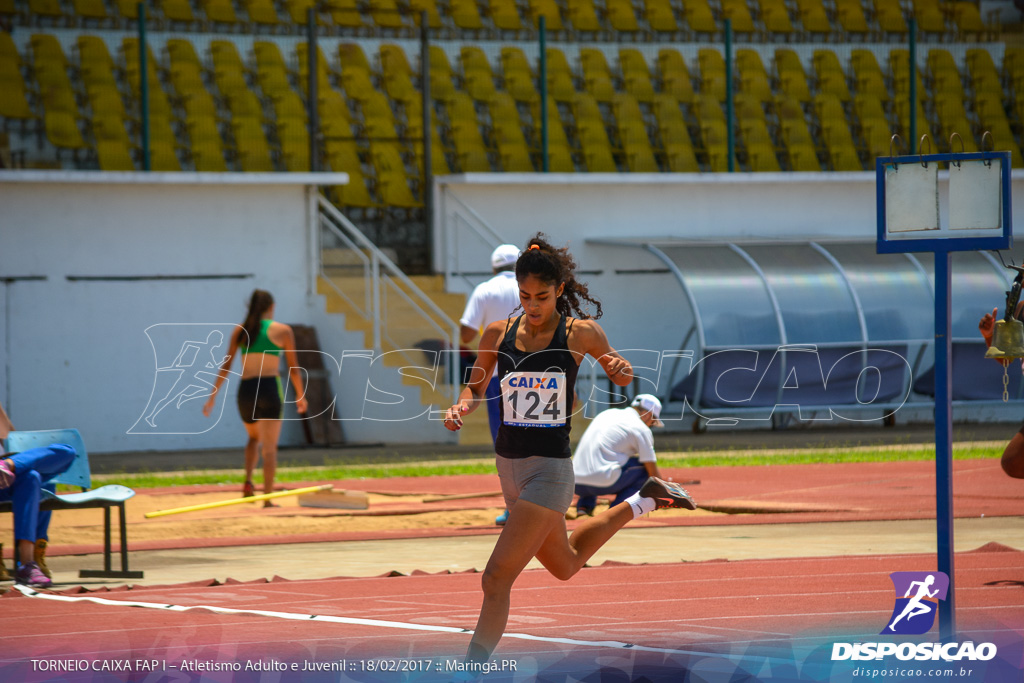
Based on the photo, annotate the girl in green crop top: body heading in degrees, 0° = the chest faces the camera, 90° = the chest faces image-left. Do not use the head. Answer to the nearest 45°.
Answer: approximately 180°

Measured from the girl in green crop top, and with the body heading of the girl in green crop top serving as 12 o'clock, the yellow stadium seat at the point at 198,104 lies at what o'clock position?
The yellow stadium seat is roughly at 12 o'clock from the girl in green crop top.

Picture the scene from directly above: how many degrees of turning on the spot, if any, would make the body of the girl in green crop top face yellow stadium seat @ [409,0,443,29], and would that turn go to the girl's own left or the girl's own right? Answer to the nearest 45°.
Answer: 0° — they already face it

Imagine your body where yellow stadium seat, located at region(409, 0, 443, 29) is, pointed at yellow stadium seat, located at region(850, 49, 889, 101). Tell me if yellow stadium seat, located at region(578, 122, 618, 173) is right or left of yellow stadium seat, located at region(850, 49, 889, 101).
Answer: right

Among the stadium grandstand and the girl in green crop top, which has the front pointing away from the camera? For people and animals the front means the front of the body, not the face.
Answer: the girl in green crop top

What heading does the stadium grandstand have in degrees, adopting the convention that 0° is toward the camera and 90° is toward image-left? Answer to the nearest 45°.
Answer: approximately 0°

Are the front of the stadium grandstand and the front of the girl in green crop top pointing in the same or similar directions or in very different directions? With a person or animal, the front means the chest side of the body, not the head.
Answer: very different directions

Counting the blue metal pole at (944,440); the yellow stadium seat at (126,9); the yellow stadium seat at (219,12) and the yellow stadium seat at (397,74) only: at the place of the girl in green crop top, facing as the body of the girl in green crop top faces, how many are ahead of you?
3

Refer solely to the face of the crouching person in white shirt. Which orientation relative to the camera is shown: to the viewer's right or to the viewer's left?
to the viewer's right

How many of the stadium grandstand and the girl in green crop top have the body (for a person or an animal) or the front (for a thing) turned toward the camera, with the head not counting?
1

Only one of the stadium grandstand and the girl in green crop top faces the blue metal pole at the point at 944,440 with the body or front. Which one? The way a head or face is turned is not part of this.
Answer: the stadium grandstand

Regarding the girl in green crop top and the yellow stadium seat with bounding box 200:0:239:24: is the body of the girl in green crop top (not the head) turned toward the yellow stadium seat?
yes

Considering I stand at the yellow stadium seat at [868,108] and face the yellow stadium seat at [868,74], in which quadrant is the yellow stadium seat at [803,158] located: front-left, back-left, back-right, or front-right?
back-left
